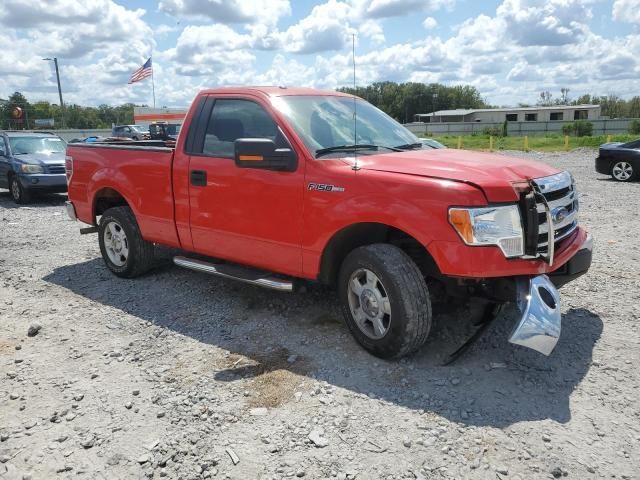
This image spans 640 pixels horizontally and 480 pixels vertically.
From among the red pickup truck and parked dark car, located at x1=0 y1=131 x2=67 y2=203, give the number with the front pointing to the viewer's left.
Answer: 0

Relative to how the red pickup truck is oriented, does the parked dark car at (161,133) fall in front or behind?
behind

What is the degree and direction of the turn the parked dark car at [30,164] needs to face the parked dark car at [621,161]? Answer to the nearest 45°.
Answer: approximately 45° to its left

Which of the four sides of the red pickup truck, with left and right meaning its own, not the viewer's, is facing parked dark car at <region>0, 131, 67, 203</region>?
back

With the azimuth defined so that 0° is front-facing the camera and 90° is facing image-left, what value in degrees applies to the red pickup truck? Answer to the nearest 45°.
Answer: approximately 315°

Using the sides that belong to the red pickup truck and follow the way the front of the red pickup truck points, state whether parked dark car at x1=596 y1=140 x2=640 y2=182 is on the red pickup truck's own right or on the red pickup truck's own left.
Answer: on the red pickup truck's own left

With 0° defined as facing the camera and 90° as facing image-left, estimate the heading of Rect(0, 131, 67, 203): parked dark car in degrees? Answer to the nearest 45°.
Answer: approximately 315°

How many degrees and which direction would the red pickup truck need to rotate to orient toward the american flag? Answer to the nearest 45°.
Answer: approximately 135° to its left
